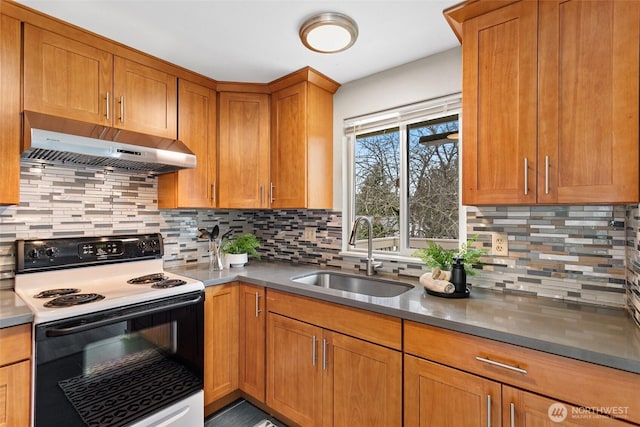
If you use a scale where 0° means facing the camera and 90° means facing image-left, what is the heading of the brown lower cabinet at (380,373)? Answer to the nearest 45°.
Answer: approximately 45°

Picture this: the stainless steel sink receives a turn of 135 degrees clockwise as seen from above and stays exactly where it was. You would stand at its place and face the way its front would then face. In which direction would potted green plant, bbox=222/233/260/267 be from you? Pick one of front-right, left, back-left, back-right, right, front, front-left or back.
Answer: left

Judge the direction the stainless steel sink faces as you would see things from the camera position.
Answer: facing the viewer and to the left of the viewer

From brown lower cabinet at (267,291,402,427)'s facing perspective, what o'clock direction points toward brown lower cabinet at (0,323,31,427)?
brown lower cabinet at (0,323,31,427) is roughly at 1 o'clock from brown lower cabinet at (267,291,402,427).

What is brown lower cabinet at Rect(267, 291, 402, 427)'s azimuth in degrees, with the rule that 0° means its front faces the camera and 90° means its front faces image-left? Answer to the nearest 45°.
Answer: approximately 45°

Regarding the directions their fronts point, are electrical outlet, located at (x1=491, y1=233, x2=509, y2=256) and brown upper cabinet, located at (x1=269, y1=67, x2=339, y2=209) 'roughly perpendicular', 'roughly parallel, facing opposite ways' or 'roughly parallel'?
roughly parallel

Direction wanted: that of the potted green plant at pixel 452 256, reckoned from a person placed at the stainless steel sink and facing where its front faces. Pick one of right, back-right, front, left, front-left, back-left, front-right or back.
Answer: left

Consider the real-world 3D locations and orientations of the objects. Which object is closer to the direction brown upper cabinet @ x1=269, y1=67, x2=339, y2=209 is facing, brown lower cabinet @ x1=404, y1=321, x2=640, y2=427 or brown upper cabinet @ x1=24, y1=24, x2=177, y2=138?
the brown upper cabinet

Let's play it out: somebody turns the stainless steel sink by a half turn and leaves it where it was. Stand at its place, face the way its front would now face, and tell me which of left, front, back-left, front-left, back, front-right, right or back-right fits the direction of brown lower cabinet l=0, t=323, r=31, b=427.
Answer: back

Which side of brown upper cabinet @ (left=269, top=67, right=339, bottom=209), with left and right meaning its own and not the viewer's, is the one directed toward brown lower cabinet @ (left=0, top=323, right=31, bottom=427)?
front

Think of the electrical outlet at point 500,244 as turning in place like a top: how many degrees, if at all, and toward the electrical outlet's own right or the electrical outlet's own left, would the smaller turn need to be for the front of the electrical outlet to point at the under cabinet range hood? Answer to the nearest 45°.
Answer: approximately 45° to the electrical outlet's own right

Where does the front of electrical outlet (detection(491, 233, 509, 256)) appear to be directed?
toward the camera

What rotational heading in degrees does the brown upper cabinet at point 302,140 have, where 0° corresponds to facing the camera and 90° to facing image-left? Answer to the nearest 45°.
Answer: approximately 45°
